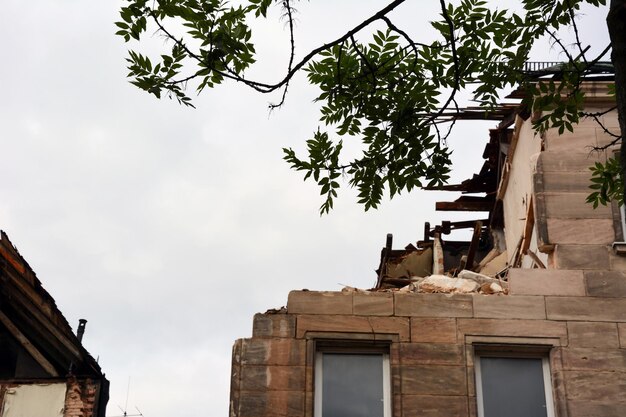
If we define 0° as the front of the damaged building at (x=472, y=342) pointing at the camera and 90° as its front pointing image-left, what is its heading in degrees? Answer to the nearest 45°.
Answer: approximately 0°
